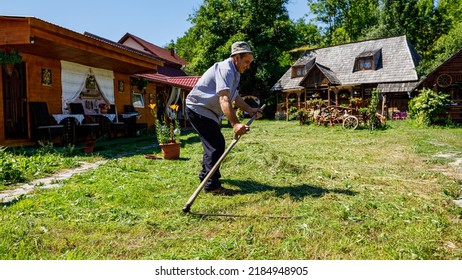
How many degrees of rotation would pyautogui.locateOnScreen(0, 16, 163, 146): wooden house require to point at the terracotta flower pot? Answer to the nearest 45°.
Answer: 0° — it already faces it

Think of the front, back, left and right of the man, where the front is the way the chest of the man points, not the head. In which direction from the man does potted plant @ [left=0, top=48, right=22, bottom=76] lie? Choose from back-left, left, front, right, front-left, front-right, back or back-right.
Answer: back-left

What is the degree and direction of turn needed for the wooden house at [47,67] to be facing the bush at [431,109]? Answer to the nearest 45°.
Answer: approximately 45° to its left

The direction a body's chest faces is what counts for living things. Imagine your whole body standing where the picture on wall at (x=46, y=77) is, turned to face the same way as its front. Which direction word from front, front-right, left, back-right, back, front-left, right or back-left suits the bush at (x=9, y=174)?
front-right

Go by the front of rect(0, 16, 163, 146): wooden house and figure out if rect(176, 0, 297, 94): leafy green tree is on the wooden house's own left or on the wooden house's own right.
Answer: on the wooden house's own left

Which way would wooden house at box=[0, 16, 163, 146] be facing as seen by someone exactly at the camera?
facing the viewer and to the right of the viewer

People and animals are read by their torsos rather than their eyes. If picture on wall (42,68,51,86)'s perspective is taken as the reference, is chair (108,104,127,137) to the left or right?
on its left

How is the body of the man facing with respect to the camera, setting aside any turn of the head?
to the viewer's right
